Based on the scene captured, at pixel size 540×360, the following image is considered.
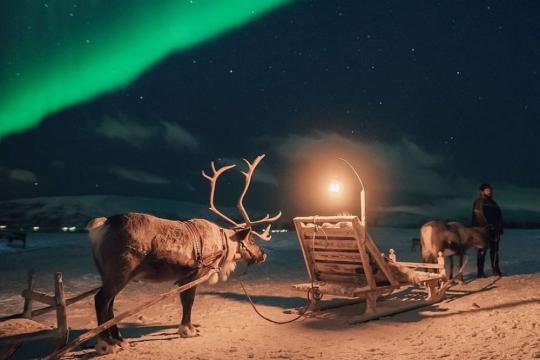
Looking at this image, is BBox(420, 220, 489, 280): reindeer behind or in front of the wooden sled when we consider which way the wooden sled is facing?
in front

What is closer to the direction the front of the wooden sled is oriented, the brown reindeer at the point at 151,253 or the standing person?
the standing person

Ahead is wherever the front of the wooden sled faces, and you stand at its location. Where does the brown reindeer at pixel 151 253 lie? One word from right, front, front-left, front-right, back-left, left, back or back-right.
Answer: back

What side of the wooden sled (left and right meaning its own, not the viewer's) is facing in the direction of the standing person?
front

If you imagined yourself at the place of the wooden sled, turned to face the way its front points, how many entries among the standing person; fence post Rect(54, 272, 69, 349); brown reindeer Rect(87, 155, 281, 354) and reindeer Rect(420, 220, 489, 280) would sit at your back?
2

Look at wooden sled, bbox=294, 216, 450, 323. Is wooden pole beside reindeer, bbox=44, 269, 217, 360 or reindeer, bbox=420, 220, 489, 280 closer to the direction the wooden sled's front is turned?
the reindeer

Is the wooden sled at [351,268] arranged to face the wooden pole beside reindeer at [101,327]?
no

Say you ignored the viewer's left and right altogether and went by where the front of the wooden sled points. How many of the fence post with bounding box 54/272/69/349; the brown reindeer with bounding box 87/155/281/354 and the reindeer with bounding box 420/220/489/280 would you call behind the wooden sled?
2

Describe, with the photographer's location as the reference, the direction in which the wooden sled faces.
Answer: facing away from the viewer and to the right of the viewer

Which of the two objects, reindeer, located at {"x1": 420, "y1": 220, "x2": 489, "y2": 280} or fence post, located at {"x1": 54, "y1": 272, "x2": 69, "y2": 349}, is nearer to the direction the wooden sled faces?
the reindeer

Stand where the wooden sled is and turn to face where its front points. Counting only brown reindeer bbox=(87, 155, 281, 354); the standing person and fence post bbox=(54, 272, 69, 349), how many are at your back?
2
